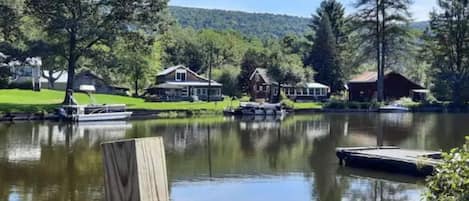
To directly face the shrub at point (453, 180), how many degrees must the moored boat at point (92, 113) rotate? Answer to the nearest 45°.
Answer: approximately 90° to its right

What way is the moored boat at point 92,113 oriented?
to the viewer's right

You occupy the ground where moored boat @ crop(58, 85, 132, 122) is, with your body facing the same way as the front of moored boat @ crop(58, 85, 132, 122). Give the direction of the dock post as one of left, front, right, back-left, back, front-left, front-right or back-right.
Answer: right

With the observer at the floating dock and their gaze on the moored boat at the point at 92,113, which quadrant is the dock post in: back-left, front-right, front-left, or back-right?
back-left

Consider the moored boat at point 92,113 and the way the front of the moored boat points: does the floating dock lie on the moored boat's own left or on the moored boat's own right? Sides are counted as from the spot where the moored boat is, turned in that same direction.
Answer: on the moored boat's own right
